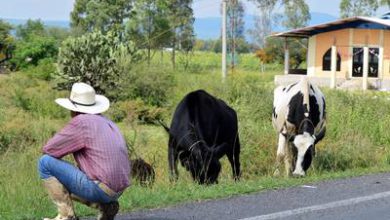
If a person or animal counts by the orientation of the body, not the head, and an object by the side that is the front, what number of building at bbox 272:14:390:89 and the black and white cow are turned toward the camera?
2

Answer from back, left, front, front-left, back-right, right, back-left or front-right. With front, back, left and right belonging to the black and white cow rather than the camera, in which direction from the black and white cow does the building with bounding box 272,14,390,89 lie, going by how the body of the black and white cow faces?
back

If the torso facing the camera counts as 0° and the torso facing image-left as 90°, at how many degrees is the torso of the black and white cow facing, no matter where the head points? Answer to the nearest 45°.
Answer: approximately 0°

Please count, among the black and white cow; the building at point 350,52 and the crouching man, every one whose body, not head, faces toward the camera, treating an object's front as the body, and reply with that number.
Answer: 2

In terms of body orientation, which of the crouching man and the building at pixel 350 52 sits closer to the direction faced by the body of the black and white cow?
the crouching man

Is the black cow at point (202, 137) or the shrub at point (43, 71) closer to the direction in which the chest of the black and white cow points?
the black cow

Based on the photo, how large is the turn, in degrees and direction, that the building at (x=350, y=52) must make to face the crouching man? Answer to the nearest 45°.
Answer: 0° — it already faces them
